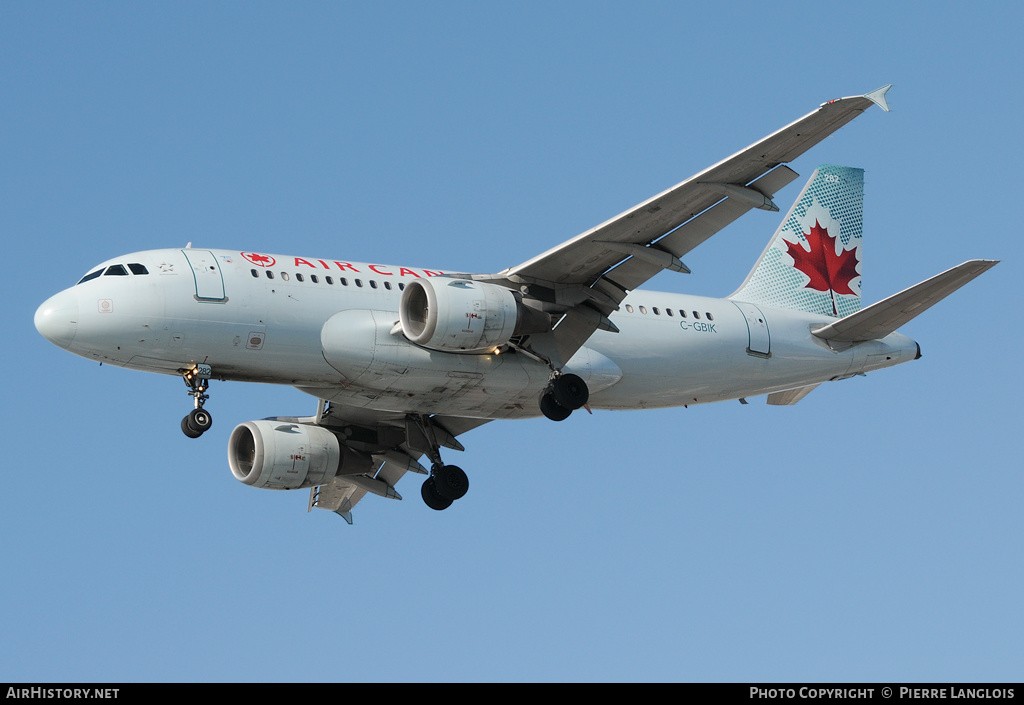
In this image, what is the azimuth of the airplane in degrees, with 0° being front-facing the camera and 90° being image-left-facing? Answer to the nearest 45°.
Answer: approximately 45°
